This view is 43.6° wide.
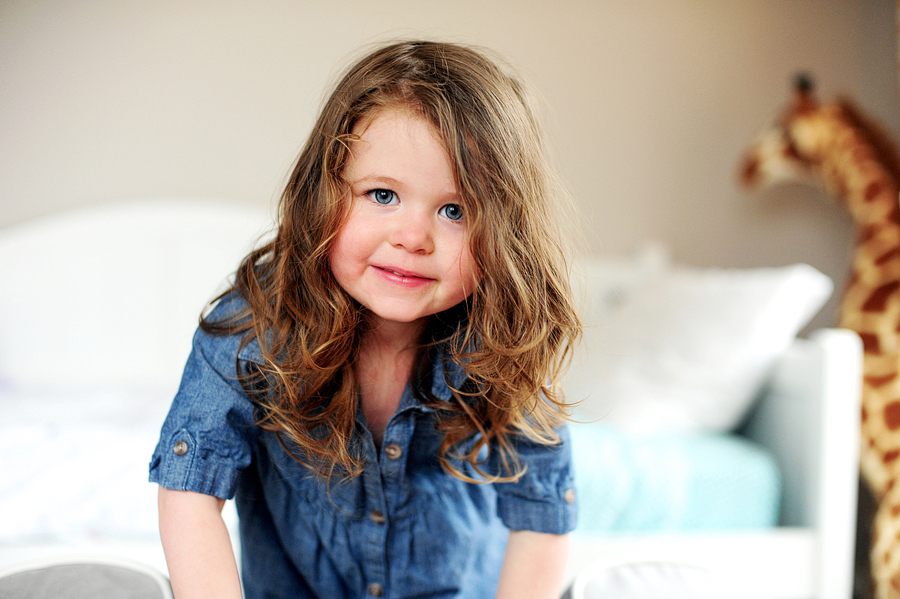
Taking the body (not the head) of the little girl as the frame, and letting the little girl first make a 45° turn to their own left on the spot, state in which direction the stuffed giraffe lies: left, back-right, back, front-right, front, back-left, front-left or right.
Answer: left

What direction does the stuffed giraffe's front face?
to the viewer's left

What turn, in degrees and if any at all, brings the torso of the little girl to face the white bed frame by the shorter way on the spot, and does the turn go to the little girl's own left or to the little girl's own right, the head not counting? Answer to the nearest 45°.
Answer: approximately 135° to the little girl's own left

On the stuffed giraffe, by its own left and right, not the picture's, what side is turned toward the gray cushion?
left

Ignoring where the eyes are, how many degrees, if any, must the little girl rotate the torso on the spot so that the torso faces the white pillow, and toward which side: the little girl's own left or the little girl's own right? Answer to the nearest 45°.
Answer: approximately 135° to the little girl's own left

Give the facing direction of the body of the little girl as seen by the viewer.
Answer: toward the camera
